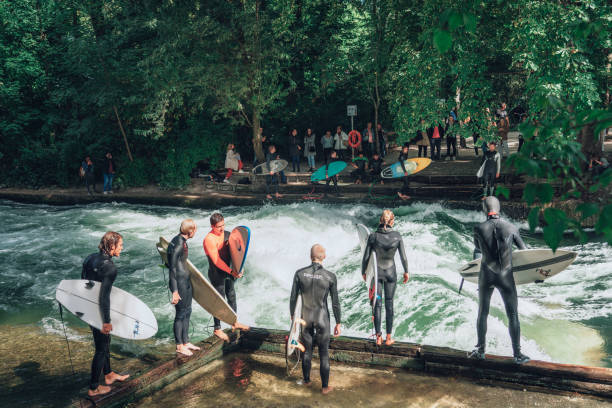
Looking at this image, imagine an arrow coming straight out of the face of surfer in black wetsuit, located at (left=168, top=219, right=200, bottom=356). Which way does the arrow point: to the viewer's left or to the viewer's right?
to the viewer's right

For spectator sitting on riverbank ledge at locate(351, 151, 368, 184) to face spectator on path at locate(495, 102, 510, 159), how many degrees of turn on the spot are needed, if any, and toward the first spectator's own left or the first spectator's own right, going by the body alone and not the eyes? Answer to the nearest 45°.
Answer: approximately 90° to the first spectator's own left

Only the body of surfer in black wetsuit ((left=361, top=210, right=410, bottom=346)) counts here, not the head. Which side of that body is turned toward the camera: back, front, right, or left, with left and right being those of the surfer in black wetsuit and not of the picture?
back

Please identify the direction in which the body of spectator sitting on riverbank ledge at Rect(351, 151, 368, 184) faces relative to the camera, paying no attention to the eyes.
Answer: toward the camera

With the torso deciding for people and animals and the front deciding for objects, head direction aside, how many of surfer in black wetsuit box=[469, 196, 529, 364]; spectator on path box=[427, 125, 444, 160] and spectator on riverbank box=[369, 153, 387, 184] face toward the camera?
2

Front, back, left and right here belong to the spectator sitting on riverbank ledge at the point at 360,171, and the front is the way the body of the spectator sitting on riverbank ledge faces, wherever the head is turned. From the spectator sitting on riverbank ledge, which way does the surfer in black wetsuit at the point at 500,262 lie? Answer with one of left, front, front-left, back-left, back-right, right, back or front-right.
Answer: front

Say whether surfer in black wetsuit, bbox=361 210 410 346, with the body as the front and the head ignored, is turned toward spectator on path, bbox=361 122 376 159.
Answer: yes

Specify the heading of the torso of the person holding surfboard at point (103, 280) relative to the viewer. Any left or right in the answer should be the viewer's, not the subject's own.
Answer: facing to the right of the viewer

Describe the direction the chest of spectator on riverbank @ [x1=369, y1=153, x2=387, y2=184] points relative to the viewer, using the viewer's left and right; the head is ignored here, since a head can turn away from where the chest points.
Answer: facing the viewer

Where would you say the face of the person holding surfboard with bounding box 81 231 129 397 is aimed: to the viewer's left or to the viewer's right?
to the viewer's right

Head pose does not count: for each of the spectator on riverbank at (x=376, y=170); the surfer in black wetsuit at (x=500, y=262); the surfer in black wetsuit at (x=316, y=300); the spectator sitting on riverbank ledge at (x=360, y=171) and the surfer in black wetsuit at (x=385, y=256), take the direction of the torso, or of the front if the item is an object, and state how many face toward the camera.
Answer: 2

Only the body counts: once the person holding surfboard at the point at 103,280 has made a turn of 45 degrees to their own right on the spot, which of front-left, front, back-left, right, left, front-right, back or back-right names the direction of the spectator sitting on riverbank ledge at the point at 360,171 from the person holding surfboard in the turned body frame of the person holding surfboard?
left

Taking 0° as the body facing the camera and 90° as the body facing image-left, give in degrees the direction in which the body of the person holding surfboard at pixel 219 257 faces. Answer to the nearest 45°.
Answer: approximately 315°

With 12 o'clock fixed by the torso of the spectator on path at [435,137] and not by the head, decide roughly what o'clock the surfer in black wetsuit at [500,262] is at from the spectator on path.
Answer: The surfer in black wetsuit is roughly at 12 o'clock from the spectator on path.

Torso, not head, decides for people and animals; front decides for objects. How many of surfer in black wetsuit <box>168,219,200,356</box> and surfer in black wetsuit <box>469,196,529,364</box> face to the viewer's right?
1

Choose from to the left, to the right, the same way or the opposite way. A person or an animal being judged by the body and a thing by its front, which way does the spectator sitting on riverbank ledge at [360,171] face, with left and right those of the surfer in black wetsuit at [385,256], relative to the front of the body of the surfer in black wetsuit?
the opposite way

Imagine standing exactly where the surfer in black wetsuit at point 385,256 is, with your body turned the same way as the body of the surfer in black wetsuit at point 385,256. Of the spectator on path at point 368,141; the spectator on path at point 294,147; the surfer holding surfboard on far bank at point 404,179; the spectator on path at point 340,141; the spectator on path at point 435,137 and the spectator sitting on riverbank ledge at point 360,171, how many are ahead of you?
6

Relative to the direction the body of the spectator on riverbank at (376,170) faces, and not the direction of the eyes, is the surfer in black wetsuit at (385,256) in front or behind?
in front

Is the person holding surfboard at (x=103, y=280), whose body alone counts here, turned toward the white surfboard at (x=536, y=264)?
yes

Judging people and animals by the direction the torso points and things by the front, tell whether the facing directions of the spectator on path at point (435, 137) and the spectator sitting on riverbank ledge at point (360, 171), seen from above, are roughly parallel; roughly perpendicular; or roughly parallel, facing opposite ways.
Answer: roughly parallel
